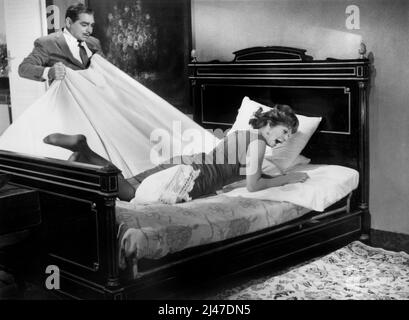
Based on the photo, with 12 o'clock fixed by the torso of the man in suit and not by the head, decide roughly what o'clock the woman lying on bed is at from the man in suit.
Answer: The woman lying on bed is roughly at 11 o'clock from the man in suit.

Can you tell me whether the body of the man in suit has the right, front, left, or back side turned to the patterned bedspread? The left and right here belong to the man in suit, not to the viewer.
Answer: front

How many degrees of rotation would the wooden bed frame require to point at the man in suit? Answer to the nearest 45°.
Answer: approximately 45° to its right

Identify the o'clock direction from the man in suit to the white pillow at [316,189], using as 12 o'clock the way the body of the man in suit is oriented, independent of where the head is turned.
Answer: The white pillow is roughly at 11 o'clock from the man in suit.

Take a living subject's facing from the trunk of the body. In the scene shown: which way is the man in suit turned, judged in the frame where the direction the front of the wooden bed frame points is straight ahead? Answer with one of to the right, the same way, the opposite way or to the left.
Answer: to the left

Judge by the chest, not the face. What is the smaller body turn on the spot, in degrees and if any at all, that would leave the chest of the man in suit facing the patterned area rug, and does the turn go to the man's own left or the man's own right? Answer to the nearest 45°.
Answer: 0° — they already face it

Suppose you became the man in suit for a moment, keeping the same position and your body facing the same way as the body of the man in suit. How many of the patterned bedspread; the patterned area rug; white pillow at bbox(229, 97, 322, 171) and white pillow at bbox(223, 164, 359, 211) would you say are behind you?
0

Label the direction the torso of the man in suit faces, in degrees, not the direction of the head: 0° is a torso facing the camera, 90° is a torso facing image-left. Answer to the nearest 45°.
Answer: approximately 315°

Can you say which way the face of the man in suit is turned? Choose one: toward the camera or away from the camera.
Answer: toward the camera

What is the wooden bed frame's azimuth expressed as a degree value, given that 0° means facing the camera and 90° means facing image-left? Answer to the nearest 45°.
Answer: approximately 45°

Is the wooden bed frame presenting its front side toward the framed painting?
no

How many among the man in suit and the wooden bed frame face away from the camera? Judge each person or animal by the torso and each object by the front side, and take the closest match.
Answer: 0
